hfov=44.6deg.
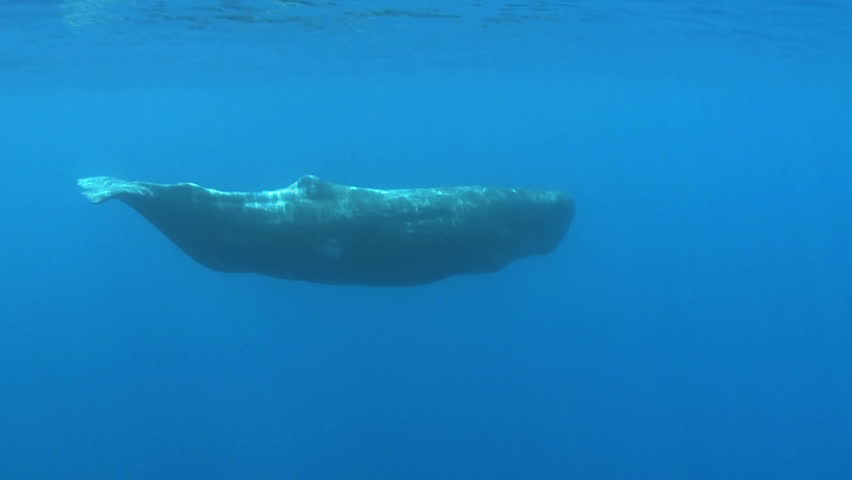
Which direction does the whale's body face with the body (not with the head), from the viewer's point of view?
to the viewer's right
